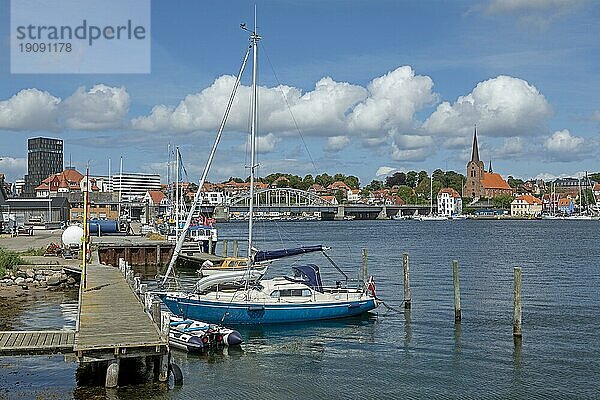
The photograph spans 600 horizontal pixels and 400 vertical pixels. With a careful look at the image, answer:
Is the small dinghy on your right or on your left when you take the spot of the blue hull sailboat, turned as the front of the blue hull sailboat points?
on your left

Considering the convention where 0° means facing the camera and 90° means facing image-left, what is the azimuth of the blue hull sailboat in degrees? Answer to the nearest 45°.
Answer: approximately 90°

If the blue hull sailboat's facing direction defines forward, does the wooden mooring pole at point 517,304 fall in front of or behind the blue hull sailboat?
behind

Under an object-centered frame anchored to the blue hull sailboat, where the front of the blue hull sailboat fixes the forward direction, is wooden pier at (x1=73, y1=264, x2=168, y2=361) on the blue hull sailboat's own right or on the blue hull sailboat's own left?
on the blue hull sailboat's own left
